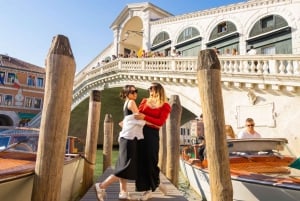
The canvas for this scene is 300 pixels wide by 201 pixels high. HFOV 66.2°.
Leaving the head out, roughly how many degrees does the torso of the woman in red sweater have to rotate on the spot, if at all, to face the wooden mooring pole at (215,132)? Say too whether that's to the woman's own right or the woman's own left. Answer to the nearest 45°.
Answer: approximately 90° to the woman's own left

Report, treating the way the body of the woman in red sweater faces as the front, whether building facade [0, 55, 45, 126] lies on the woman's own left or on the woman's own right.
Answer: on the woman's own right

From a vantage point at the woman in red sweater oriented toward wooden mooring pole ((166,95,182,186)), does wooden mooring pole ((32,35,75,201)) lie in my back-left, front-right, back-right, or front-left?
back-left

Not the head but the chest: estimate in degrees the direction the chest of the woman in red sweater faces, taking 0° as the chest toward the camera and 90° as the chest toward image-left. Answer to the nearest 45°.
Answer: approximately 45°

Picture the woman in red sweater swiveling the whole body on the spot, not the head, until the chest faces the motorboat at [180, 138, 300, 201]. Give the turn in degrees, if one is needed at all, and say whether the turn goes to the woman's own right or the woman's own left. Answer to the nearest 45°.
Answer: approximately 180°

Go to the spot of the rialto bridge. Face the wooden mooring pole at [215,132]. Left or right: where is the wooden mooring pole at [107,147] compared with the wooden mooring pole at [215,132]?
right

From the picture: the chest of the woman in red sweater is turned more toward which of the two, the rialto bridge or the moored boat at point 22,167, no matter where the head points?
the moored boat

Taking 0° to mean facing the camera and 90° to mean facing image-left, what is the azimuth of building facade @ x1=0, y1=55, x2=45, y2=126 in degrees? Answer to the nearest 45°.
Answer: approximately 315°
